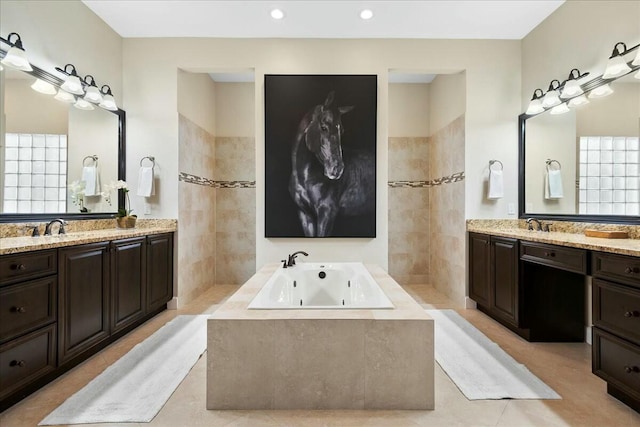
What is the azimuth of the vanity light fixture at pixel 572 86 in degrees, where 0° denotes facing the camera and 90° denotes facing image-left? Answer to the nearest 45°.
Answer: approximately 45°

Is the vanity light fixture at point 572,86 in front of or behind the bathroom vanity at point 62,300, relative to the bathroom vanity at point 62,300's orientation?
in front

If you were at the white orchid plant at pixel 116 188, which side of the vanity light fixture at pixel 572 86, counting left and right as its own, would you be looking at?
front

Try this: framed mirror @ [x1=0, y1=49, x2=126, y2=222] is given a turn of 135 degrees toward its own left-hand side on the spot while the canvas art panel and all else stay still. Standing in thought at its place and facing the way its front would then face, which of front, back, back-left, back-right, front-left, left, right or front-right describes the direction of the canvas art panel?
right

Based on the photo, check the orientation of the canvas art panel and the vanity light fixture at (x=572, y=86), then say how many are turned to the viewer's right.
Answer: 0

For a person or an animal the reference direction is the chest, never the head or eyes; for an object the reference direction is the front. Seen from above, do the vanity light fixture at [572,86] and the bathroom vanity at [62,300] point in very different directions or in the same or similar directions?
very different directions

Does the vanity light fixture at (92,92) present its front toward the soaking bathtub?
yes

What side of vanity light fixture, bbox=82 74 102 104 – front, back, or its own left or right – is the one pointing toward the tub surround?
front

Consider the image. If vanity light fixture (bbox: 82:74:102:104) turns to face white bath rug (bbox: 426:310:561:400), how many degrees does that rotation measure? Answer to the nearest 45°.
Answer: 0° — it already faces it

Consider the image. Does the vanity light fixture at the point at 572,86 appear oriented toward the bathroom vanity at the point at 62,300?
yes

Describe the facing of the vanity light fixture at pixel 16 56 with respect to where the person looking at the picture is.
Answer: facing the viewer and to the right of the viewer

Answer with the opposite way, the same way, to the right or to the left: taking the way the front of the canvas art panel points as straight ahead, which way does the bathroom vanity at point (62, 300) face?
to the left

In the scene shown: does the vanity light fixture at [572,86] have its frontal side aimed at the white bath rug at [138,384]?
yes

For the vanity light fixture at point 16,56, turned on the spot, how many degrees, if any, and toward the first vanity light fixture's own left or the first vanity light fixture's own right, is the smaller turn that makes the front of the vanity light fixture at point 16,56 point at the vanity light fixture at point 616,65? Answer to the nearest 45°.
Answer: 0° — it already faces it

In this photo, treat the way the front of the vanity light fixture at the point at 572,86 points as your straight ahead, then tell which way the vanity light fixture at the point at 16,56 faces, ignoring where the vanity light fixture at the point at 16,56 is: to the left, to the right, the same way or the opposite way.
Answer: the opposite way
